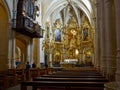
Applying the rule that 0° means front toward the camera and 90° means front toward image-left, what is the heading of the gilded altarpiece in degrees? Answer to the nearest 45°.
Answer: approximately 0°
